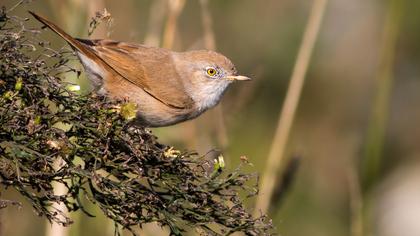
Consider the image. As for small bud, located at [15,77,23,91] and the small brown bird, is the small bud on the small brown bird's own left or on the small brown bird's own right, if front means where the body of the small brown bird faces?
on the small brown bird's own right

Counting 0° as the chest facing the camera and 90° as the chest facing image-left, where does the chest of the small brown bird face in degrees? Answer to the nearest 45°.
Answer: approximately 270°
